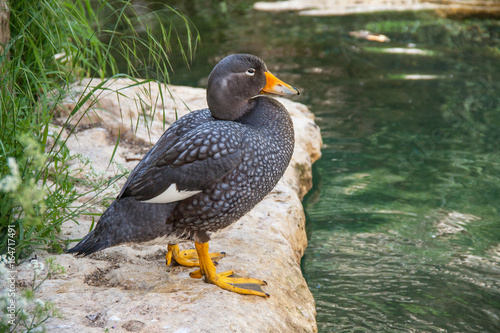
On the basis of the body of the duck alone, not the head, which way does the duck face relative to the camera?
to the viewer's right
